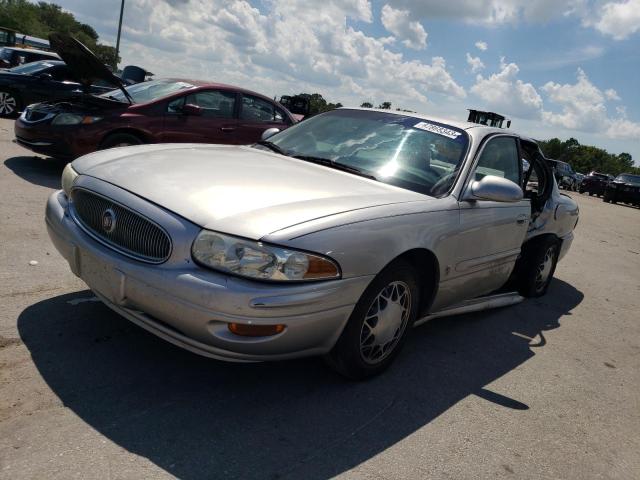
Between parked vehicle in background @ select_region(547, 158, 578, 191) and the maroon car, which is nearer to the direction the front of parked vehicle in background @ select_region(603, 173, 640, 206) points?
the maroon car

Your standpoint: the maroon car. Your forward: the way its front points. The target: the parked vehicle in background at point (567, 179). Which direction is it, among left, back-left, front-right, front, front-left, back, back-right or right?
back

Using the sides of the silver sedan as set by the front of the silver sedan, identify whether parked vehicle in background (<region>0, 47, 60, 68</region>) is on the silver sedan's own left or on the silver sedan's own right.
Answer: on the silver sedan's own right

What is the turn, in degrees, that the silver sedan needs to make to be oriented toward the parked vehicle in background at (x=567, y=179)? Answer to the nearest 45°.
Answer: approximately 180°
